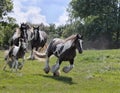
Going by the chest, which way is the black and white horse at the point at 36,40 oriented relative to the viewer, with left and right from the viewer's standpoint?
facing the viewer and to the left of the viewer

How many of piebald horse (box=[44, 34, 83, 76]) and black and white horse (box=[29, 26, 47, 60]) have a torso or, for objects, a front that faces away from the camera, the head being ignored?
0

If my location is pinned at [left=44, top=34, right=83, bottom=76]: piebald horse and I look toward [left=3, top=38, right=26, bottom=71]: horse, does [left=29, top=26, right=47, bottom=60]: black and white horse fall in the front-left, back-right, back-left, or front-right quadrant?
front-right

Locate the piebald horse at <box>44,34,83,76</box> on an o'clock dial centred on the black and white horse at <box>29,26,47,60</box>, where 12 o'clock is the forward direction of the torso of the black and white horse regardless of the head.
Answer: The piebald horse is roughly at 10 o'clock from the black and white horse.
